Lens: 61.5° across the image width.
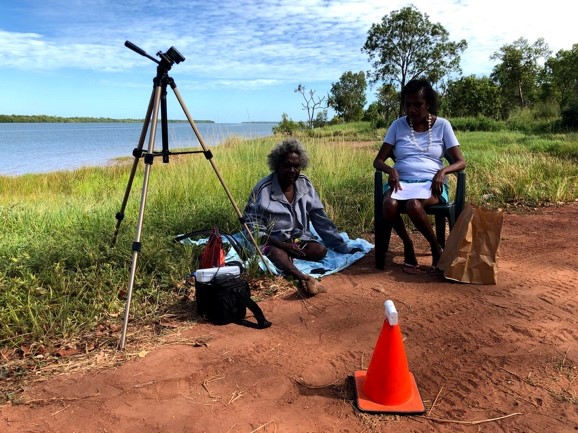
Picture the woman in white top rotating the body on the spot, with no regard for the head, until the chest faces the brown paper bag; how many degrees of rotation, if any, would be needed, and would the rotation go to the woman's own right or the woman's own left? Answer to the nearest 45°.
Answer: approximately 45° to the woman's own left

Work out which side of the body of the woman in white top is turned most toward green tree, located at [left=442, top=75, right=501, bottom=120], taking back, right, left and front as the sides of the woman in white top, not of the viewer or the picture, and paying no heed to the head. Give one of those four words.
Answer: back

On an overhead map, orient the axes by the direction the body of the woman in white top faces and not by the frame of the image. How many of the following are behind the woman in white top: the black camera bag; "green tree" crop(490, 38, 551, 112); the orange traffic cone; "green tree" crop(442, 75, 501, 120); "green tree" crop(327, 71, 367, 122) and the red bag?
3

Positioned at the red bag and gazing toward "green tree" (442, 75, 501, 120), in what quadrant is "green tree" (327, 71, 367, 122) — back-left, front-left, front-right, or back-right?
front-left

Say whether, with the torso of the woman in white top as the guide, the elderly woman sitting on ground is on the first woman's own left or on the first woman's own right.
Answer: on the first woman's own right

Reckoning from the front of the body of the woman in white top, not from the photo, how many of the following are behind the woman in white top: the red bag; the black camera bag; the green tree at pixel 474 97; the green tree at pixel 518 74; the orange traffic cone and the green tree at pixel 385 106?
3

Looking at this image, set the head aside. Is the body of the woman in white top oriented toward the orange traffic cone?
yes

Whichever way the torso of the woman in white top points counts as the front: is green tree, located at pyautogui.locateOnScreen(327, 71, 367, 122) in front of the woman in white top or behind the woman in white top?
behind

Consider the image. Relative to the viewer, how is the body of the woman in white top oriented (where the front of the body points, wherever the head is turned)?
toward the camera

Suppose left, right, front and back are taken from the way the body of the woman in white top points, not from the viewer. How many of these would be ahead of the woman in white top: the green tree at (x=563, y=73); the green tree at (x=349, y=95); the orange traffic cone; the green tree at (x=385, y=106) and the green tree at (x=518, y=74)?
1

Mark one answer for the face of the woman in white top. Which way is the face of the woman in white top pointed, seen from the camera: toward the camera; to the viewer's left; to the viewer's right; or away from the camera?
toward the camera

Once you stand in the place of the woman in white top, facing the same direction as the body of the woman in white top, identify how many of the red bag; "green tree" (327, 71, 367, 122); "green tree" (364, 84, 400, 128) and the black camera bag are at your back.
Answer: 2

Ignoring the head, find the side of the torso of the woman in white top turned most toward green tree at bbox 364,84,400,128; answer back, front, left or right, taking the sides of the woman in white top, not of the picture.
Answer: back

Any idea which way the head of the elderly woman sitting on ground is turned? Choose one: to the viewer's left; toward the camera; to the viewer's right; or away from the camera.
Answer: toward the camera

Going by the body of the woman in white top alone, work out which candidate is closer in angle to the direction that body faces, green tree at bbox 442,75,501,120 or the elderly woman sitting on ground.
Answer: the elderly woman sitting on ground

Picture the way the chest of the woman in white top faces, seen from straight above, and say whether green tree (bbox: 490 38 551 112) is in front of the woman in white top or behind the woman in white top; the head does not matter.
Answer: behind

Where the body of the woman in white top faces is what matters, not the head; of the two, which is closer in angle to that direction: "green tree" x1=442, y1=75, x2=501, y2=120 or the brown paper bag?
the brown paper bag
